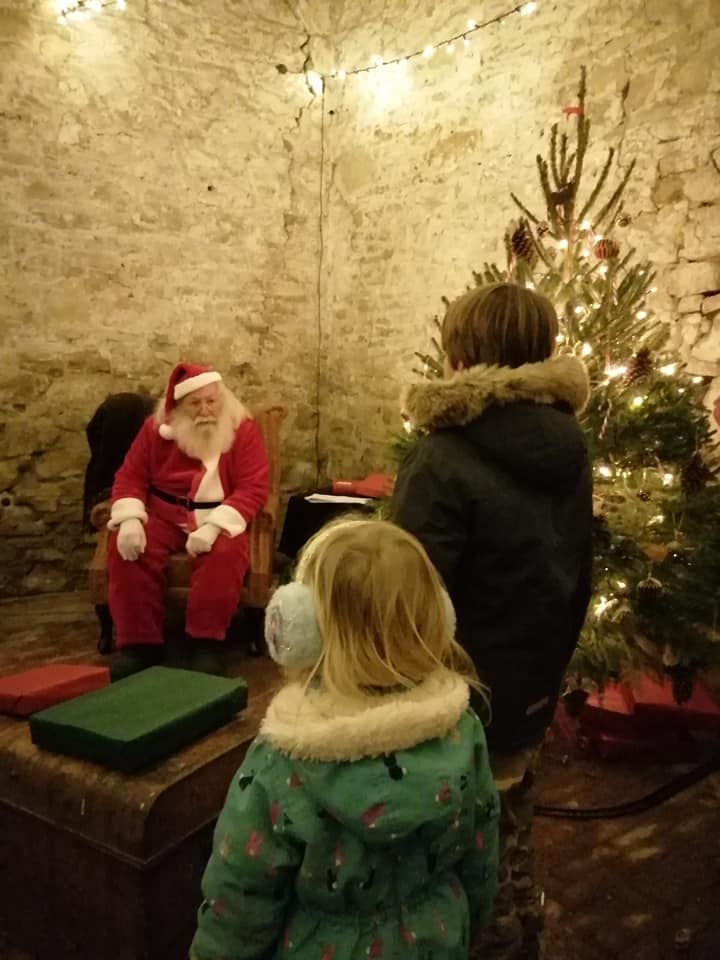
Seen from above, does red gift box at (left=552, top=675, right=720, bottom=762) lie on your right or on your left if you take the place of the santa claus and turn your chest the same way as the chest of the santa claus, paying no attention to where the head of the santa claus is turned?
on your left

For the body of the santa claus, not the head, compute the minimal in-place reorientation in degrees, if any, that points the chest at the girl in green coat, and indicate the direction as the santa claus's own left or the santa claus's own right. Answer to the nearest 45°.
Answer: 0° — they already face them

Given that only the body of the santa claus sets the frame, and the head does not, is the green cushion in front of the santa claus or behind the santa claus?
in front

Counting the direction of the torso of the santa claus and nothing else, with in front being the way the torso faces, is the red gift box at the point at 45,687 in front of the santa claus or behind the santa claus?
in front

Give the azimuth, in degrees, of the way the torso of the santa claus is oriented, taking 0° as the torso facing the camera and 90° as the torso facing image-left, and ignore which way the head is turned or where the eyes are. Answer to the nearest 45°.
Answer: approximately 0°

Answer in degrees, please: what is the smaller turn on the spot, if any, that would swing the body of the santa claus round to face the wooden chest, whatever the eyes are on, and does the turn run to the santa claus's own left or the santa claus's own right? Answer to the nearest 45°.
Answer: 0° — they already face it
